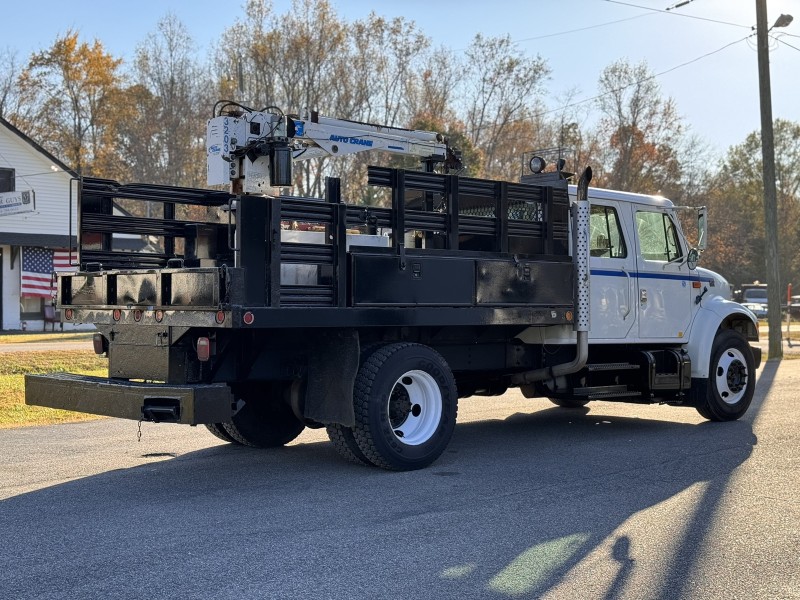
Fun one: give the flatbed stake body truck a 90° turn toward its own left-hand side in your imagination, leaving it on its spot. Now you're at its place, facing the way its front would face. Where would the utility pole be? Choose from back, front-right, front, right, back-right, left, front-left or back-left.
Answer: right

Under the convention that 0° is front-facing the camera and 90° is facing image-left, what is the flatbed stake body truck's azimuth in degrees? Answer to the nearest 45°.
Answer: approximately 225°

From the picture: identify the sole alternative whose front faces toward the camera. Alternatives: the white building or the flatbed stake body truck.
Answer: the white building

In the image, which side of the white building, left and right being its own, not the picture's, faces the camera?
front

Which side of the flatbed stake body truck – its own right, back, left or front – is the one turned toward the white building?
left

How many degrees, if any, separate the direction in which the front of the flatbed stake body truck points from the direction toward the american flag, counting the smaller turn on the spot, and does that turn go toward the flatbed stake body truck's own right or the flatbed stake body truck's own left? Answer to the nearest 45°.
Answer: approximately 90° to the flatbed stake body truck's own left

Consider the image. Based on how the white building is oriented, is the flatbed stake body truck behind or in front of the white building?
in front

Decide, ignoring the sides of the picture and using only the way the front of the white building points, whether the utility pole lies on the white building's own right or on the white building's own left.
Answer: on the white building's own left
